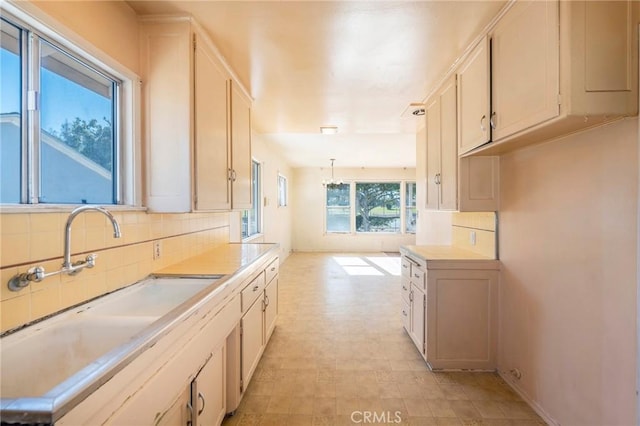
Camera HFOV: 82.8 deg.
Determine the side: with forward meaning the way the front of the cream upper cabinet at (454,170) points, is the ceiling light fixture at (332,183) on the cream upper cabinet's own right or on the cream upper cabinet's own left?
on the cream upper cabinet's own right

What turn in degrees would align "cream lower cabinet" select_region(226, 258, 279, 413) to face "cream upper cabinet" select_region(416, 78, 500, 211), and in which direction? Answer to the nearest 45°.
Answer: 0° — it already faces it

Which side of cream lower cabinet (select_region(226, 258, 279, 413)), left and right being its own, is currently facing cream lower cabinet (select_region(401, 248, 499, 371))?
front

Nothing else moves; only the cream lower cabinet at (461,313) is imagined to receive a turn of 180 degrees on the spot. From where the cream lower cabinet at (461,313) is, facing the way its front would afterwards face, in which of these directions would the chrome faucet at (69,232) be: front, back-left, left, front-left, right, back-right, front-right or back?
back-right

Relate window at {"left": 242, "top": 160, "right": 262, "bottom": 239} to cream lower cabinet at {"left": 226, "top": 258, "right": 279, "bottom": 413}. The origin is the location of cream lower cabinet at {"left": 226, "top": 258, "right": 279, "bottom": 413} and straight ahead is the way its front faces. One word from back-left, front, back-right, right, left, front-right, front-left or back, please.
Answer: left

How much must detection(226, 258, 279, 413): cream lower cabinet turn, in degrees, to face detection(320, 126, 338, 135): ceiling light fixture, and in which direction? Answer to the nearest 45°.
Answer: approximately 45° to its left

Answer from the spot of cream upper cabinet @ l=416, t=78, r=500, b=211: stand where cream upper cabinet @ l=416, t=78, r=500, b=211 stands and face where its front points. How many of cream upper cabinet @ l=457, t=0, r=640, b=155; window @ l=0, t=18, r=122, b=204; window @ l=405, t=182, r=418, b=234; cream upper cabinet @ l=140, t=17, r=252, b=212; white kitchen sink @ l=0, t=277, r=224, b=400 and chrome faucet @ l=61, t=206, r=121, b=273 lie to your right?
1

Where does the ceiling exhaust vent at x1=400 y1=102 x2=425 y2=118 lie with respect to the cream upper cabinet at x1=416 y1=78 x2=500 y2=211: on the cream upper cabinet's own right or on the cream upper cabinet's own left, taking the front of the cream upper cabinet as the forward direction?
on the cream upper cabinet's own right

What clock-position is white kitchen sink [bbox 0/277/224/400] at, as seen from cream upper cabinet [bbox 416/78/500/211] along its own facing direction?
The white kitchen sink is roughly at 10 o'clock from the cream upper cabinet.

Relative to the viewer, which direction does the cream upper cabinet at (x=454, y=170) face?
to the viewer's left

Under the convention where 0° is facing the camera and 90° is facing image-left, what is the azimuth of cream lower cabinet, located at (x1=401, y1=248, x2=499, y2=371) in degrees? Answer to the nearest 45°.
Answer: approximately 90°

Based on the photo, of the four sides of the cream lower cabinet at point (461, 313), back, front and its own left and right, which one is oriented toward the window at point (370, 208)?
right

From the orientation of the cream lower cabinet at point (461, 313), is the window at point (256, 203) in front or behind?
in front

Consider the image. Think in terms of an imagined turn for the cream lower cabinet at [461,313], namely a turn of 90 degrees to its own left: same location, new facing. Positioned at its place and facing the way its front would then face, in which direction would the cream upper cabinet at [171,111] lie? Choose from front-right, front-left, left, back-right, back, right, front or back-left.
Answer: front-right

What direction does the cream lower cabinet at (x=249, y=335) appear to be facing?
to the viewer's right

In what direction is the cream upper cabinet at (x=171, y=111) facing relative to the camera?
to the viewer's right
